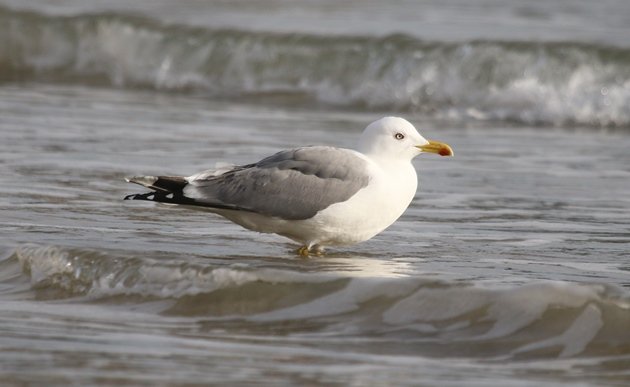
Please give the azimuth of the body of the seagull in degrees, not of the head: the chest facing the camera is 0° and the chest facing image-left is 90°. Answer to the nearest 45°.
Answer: approximately 270°
